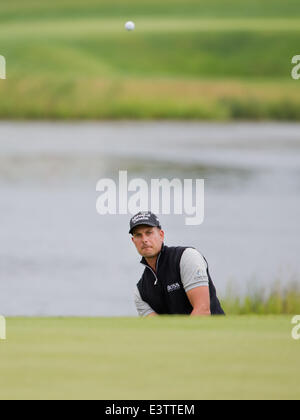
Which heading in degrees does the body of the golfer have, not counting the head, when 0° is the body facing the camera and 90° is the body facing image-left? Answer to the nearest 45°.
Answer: approximately 45°
